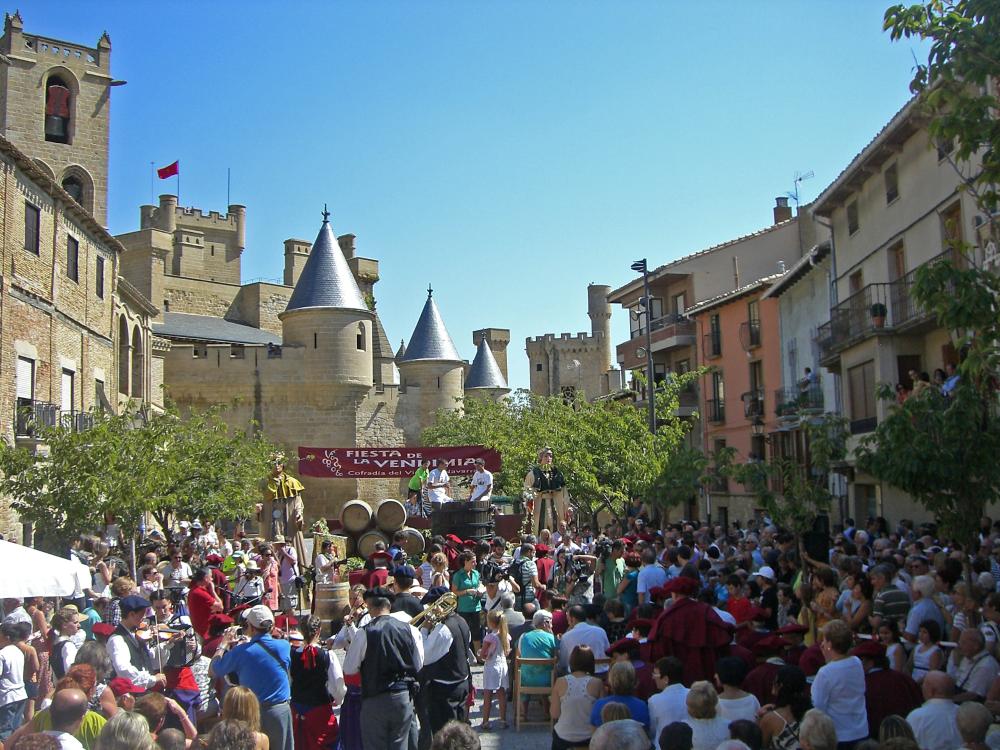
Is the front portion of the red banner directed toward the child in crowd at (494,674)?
yes

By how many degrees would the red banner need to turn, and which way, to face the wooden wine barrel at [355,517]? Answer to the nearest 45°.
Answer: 0° — it already faces it

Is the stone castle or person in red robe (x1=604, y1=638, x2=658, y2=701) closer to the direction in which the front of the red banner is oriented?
the person in red robe

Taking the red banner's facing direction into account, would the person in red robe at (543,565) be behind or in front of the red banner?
in front

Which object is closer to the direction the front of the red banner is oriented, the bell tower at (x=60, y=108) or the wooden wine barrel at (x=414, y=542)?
the wooden wine barrel

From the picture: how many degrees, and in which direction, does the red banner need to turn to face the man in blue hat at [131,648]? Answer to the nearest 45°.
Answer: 0° — it already faces them

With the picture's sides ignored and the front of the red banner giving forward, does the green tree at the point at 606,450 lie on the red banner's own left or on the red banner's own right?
on the red banner's own left

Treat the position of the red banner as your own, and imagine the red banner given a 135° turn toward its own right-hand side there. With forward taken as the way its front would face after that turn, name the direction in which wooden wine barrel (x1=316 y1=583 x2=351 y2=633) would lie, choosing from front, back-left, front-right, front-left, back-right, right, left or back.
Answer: back-left

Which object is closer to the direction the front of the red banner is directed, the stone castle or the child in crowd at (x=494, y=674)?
the child in crowd

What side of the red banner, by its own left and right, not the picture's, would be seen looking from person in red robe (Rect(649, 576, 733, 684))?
front

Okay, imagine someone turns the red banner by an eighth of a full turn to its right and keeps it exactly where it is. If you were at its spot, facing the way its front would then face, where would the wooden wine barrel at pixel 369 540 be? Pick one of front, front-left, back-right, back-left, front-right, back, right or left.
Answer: front-left

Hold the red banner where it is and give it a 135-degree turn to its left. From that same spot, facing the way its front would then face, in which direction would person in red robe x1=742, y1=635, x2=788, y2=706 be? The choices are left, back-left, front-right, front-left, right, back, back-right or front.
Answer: back-right

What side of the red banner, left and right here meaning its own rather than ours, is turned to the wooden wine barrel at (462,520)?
front

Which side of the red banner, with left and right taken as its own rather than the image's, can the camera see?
front

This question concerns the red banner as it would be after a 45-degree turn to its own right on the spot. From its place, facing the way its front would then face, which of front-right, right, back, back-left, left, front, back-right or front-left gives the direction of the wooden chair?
front-left

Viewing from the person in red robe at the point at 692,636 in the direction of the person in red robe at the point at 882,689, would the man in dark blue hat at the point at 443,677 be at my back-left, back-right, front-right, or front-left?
back-right

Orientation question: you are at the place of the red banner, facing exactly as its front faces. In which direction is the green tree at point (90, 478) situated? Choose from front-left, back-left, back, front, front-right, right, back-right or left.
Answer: front-right

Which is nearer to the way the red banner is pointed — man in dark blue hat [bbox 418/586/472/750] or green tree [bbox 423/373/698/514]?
the man in dark blue hat

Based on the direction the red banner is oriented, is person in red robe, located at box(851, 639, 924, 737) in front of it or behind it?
in front

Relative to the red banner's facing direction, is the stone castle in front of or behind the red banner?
behind
